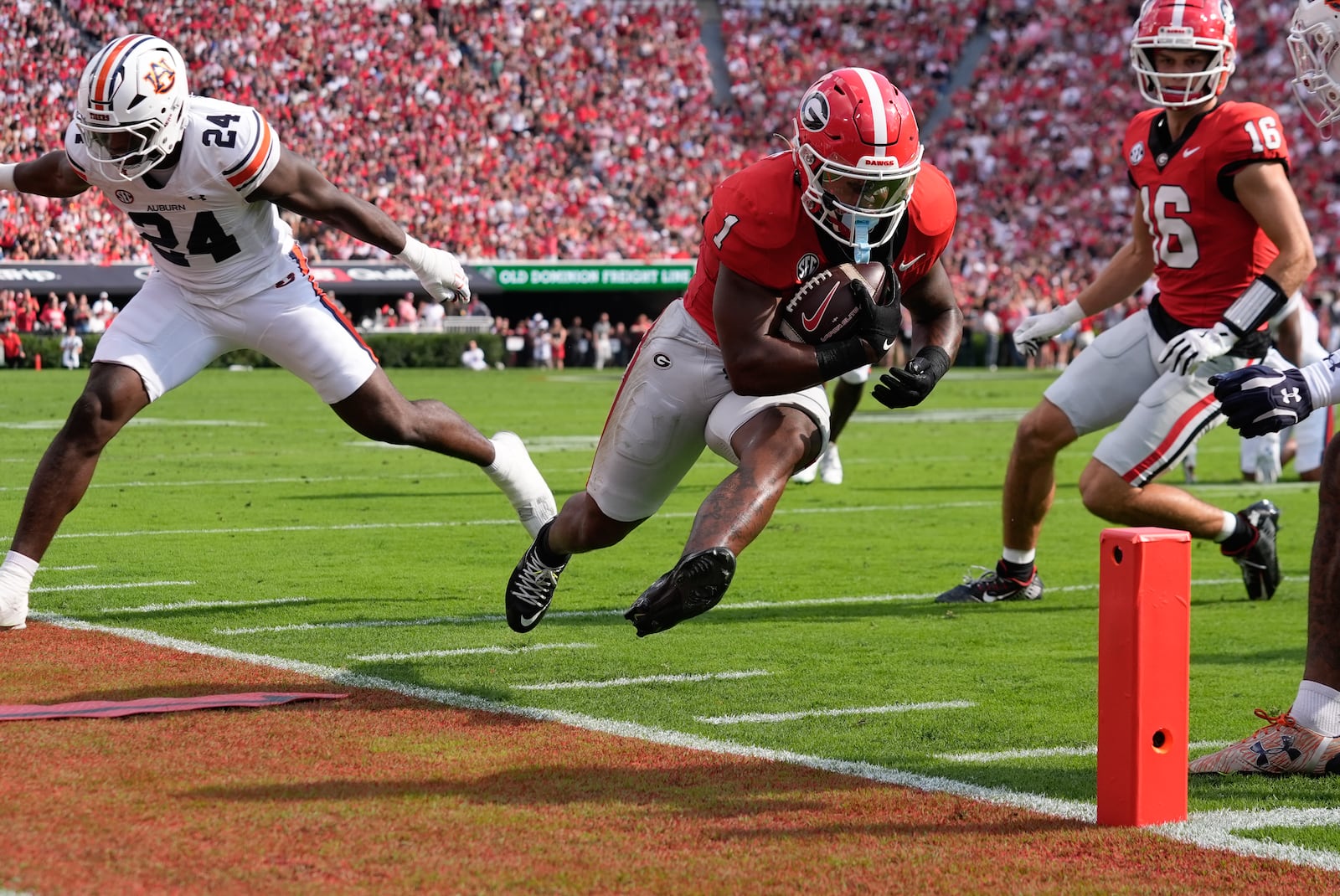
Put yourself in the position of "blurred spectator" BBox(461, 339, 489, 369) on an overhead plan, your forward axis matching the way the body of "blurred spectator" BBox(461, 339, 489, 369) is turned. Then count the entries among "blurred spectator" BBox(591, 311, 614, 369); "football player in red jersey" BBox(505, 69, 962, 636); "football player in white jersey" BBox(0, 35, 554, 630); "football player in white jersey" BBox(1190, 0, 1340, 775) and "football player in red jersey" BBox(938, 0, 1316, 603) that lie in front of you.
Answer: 4

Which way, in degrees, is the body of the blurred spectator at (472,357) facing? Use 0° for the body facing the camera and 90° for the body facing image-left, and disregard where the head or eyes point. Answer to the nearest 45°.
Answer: approximately 0°

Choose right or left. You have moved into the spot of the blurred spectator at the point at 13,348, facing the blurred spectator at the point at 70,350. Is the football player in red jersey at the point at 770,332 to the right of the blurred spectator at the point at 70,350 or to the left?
right

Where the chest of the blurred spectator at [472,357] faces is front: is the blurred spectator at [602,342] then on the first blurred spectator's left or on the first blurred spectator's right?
on the first blurred spectator's left

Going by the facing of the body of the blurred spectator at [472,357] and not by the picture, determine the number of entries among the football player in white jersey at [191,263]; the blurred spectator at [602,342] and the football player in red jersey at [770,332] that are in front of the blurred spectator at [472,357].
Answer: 2

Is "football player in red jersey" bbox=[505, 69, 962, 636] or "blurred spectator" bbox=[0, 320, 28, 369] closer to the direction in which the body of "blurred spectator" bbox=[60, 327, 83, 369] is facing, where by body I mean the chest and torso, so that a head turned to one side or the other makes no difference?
the football player in red jersey

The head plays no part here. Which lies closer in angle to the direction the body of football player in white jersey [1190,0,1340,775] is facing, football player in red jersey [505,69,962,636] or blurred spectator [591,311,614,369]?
the football player in red jersey

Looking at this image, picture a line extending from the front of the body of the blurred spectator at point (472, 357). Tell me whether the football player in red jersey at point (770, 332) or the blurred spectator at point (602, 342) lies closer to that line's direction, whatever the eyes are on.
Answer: the football player in red jersey
